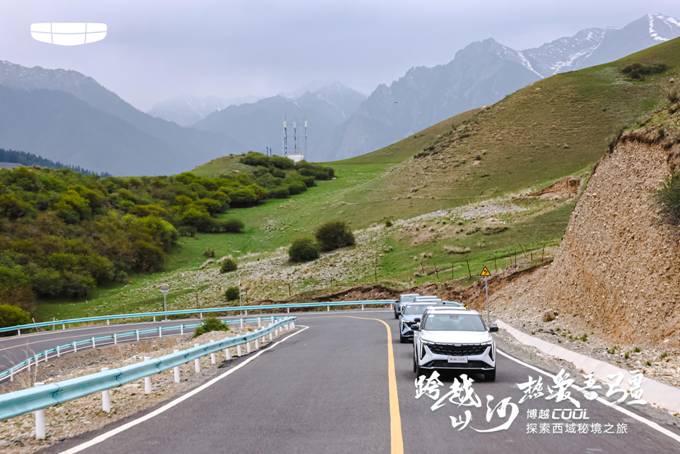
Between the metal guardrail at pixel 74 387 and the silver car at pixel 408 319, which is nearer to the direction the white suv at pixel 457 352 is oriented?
the metal guardrail

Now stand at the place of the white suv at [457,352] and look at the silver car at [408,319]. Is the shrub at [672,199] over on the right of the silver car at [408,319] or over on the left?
right

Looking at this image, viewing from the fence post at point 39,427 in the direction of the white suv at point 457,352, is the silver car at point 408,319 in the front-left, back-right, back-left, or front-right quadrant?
front-left

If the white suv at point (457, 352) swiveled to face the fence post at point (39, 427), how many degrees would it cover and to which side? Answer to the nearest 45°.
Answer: approximately 45° to its right

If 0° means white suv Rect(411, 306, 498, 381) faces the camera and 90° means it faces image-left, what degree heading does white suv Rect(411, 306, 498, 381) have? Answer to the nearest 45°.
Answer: approximately 0°

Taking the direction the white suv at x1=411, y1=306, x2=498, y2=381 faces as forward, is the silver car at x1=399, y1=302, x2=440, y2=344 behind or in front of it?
behind

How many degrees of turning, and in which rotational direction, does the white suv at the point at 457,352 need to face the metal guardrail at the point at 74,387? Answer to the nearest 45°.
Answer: approximately 45° to its right

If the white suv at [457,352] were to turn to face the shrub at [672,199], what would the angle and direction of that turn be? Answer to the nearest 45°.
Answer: approximately 135° to its left

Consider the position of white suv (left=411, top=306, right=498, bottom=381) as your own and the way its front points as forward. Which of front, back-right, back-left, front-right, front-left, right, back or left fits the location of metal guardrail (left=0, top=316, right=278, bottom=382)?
back-right
